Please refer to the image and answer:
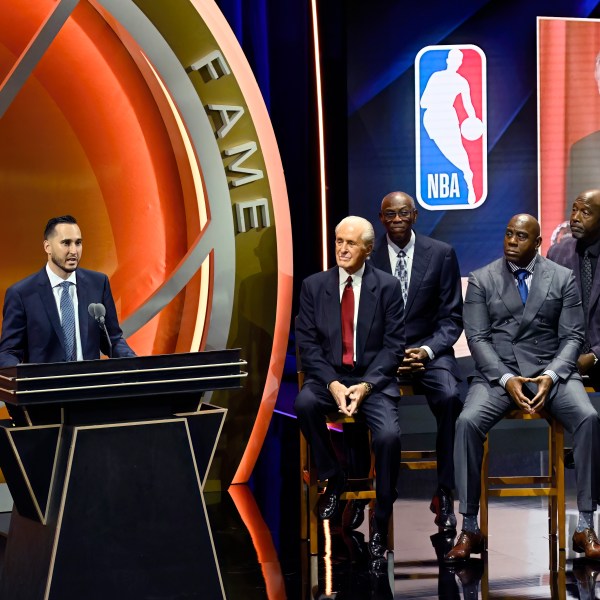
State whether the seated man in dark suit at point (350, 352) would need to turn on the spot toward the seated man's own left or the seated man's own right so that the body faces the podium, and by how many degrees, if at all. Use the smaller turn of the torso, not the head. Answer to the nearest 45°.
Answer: approximately 45° to the seated man's own right

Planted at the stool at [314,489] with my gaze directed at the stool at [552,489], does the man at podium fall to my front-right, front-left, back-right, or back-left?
back-right

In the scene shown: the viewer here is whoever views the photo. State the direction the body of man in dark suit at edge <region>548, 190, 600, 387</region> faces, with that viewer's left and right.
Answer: facing the viewer and to the left of the viewer

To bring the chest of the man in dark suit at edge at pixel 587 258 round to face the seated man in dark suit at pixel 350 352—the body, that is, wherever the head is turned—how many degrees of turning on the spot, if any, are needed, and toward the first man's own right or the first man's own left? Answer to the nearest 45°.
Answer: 0° — they already face them

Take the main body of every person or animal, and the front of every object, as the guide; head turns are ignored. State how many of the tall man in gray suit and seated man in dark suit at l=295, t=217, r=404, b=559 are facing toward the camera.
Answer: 2

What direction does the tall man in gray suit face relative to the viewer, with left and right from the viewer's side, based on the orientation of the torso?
facing the viewer

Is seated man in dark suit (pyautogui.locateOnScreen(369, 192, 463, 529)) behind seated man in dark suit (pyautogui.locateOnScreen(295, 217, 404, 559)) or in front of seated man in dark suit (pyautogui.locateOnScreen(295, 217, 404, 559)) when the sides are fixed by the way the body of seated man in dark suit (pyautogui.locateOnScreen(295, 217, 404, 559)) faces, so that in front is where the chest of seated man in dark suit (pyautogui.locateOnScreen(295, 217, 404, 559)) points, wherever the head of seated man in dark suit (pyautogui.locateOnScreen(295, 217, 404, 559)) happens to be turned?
behind

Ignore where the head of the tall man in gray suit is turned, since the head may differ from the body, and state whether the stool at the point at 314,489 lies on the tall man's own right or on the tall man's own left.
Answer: on the tall man's own right

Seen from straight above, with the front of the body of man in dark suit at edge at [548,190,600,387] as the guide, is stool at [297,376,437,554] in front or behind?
in front

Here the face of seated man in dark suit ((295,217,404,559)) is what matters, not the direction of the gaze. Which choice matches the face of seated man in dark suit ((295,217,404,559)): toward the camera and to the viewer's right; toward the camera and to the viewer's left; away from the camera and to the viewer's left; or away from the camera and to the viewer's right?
toward the camera and to the viewer's left

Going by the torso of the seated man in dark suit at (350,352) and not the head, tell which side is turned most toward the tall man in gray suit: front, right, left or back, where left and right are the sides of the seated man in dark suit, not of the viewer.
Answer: left

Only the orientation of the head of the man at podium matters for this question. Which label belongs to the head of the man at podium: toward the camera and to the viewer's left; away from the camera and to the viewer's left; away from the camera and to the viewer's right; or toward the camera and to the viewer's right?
toward the camera and to the viewer's right
